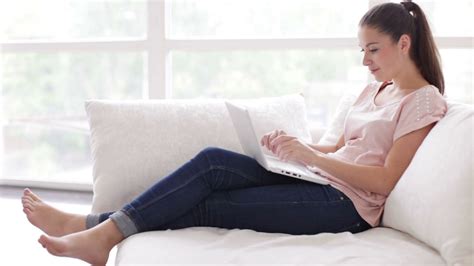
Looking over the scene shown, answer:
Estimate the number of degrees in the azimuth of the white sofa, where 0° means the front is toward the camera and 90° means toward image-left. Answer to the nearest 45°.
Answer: approximately 0°

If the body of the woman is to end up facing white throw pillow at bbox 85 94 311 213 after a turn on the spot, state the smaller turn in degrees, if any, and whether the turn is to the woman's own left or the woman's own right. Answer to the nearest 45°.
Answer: approximately 45° to the woman's own right

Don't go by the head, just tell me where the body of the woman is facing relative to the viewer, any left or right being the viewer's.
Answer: facing to the left of the viewer
